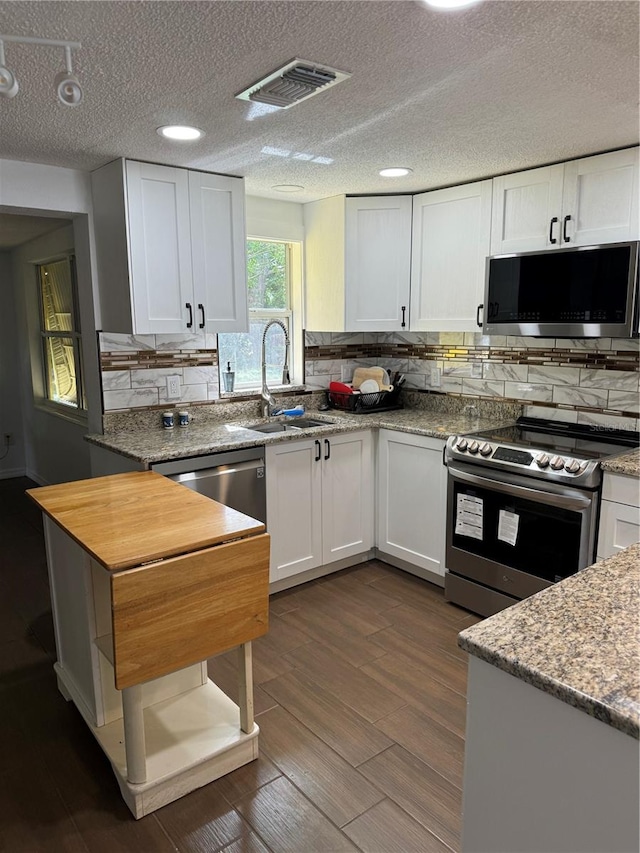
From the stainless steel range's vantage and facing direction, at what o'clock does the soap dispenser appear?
The soap dispenser is roughly at 2 o'clock from the stainless steel range.

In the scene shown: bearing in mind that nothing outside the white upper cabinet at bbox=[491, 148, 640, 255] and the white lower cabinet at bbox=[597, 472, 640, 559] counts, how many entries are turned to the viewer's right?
0

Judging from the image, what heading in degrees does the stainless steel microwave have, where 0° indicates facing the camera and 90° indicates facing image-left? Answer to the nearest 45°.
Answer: approximately 45°

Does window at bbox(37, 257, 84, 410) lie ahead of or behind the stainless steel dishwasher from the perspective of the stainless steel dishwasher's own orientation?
behind

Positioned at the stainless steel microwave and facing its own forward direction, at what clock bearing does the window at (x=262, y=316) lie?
The window is roughly at 2 o'clock from the stainless steel microwave.

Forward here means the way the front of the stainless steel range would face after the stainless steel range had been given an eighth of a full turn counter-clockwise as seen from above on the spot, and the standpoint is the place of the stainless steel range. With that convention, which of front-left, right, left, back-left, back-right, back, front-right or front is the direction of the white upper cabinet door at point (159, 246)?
right

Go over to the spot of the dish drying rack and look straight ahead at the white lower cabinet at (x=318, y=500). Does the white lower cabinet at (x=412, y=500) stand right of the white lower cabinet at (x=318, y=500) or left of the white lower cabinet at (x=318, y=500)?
left

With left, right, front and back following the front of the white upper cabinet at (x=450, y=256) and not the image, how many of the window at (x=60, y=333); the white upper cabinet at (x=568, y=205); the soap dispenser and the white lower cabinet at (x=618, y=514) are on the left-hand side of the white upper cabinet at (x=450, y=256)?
2

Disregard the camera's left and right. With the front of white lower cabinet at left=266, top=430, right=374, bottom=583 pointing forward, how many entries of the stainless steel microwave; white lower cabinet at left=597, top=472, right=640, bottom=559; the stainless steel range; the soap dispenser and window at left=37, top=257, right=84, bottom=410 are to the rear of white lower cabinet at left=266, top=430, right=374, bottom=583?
2

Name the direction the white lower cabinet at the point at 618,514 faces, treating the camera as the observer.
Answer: facing the viewer and to the left of the viewer

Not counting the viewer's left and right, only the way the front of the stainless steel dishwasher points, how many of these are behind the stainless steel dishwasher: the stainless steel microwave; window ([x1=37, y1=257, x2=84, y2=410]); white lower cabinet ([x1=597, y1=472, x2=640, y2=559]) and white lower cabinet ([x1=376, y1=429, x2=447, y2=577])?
1

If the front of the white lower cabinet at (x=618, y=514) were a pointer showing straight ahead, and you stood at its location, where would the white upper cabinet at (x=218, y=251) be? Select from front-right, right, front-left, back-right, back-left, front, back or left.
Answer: front-right

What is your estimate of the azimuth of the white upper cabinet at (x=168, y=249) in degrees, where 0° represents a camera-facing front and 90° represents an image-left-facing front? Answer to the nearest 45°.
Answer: approximately 315°

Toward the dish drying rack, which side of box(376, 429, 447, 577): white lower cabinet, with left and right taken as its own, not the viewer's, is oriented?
right

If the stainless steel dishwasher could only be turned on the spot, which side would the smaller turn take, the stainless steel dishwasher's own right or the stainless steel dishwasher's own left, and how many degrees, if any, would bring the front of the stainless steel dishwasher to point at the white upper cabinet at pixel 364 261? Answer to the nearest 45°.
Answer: approximately 90° to the stainless steel dishwasher's own left
